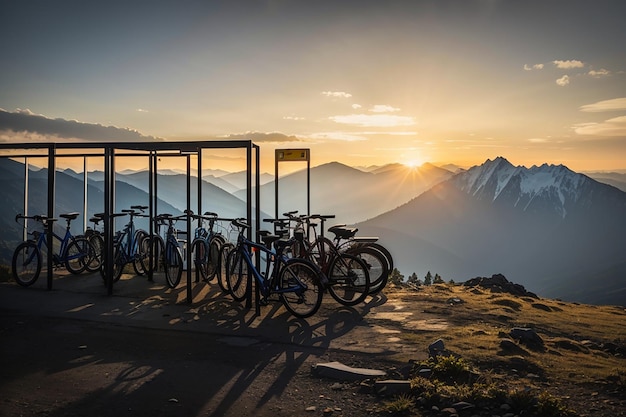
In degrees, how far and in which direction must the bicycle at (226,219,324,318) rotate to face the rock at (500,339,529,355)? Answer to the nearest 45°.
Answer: approximately 180°

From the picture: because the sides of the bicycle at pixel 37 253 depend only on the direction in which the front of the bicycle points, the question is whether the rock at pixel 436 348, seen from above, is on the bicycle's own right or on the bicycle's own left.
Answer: on the bicycle's own left

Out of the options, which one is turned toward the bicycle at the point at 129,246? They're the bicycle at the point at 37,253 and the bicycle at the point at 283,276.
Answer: the bicycle at the point at 283,276

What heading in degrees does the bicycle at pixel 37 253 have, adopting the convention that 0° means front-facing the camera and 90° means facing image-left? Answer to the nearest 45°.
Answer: approximately 45°

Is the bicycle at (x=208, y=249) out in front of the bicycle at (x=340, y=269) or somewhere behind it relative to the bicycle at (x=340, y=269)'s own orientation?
in front

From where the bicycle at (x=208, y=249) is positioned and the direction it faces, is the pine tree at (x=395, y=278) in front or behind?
behind
